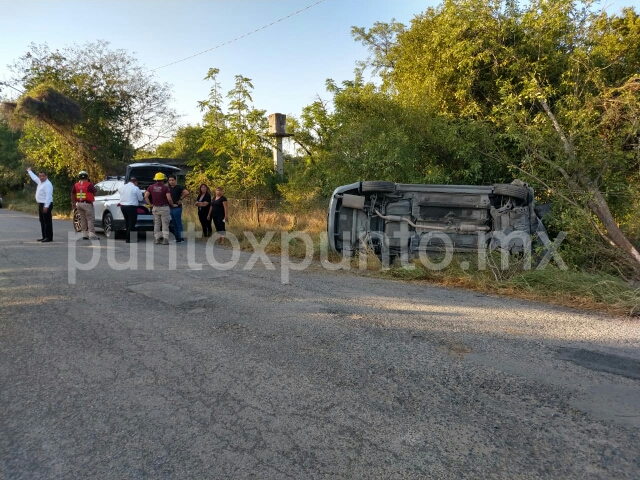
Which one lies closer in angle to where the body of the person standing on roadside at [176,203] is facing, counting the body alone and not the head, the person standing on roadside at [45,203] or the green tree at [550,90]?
the person standing on roadside

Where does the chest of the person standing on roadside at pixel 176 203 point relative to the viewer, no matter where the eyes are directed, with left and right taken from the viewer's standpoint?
facing the viewer and to the left of the viewer

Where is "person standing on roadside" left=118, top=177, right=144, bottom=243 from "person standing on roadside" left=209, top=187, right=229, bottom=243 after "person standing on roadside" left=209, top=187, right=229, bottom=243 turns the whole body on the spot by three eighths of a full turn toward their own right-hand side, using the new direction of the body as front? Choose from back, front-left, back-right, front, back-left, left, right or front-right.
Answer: left

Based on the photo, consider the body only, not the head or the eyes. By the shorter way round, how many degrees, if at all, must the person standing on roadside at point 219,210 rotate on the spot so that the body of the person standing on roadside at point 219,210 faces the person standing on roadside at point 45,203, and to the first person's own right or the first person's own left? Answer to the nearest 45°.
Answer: approximately 45° to the first person's own right
